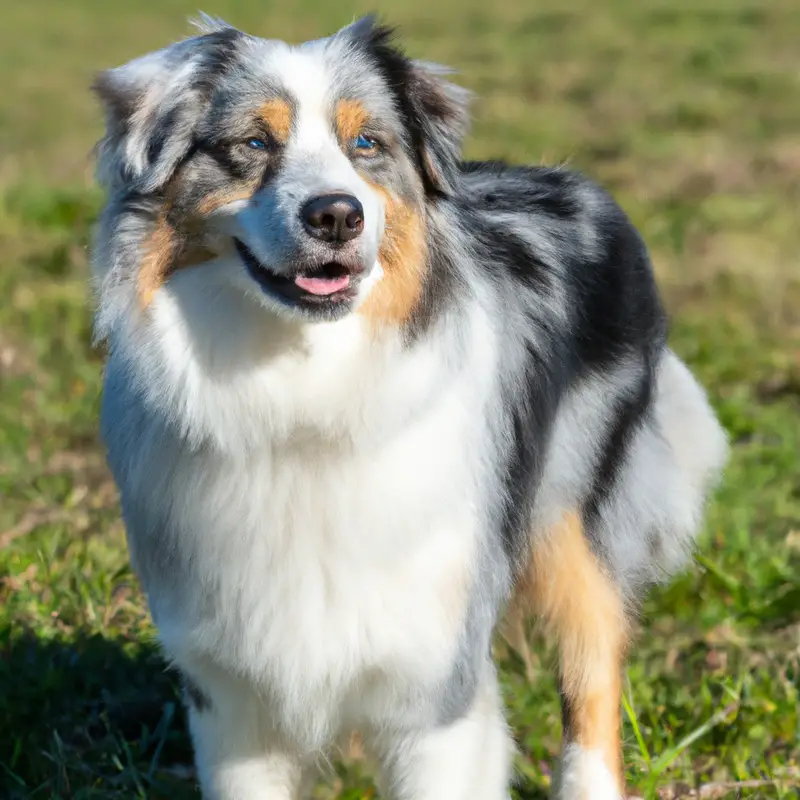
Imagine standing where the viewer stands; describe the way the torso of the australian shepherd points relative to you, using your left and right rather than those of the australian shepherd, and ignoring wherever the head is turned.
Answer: facing the viewer and to the left of the viewer
